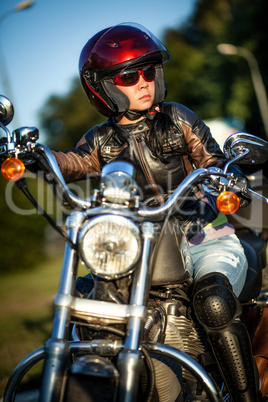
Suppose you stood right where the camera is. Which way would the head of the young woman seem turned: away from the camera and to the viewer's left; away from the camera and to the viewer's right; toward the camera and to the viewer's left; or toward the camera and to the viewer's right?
toward the camera and to the viewer's right

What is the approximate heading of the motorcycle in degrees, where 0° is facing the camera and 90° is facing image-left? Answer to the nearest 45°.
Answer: approximately 45°

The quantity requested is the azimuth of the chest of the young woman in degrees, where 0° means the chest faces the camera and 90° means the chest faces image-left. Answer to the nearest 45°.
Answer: approximately 0°
